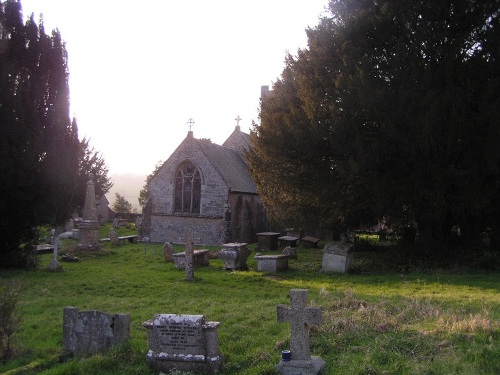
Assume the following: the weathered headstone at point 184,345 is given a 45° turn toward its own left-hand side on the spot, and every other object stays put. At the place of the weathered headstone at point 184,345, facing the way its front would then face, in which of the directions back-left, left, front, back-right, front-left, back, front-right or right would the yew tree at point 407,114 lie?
left

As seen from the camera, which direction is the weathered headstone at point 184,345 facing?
toward the camera

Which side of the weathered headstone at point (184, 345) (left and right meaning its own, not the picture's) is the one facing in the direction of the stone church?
back

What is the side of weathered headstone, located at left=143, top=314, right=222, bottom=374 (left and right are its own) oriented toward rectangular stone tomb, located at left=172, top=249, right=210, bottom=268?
back

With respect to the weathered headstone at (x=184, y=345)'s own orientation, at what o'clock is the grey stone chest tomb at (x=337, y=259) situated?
the grey stone chest tomb at (x=337, y=259) is roughly at 7 o'clock from the weathered headstone at (x=184, y=345).

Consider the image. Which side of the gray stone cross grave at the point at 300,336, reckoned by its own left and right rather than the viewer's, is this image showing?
front

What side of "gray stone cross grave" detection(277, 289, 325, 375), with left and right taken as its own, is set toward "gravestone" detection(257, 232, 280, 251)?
back

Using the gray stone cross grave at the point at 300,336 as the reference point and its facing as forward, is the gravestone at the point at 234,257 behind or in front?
behind

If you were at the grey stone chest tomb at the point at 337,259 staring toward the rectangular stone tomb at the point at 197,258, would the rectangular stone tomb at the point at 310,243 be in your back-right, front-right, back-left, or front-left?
front-right

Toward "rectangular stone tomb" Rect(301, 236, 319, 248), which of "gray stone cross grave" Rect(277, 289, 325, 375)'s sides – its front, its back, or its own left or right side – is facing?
back

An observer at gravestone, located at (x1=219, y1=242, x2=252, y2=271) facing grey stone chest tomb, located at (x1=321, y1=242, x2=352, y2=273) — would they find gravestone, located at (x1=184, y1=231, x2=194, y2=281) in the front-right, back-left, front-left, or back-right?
back-right

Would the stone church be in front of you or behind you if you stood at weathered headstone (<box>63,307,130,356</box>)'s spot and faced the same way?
behind

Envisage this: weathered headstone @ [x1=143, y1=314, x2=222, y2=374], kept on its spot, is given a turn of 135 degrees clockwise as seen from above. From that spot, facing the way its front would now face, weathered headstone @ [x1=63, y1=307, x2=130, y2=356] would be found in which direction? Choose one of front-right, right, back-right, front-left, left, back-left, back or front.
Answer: front
